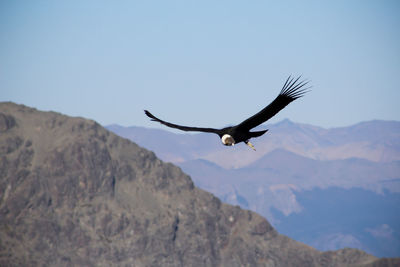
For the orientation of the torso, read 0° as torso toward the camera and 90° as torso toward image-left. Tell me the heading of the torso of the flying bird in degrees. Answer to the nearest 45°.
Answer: approximately 45°
